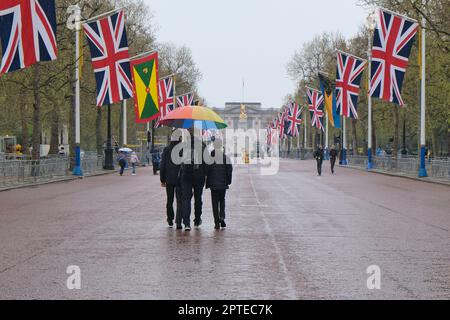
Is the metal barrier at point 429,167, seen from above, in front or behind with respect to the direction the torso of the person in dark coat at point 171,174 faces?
in front

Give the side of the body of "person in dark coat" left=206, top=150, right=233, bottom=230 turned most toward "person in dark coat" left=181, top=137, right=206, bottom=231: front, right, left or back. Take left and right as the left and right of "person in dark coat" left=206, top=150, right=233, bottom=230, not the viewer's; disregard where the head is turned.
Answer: left

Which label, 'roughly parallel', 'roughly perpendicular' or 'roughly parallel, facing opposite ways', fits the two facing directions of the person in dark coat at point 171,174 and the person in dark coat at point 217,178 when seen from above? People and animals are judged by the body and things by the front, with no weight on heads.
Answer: roughly parallel

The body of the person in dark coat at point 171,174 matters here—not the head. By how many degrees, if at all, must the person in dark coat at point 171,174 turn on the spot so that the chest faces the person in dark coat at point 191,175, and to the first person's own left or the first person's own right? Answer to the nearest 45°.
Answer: approximately 90° to the first person's own right

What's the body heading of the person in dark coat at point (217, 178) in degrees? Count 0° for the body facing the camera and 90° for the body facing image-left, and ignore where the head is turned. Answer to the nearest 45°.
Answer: approximately 180°

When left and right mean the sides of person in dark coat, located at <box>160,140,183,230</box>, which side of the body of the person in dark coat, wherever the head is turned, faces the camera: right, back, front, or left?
back

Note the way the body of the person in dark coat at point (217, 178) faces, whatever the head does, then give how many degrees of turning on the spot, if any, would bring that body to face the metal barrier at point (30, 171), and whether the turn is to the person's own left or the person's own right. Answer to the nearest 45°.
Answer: approximately 45° to the person's own left

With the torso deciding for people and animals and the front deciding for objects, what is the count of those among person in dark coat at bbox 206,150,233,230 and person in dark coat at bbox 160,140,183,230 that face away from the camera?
2

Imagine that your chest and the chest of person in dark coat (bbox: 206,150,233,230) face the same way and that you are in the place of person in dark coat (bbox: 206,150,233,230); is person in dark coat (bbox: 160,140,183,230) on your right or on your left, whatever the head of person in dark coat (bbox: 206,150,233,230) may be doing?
on your left

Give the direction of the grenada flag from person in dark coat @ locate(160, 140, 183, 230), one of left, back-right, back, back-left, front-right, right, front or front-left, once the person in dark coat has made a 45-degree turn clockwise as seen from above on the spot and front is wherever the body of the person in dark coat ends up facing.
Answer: front-left
